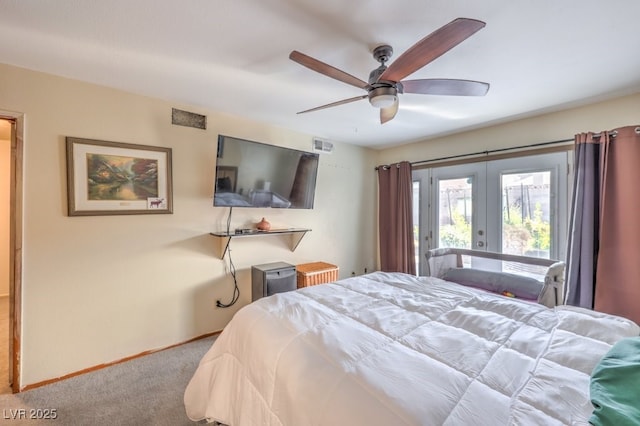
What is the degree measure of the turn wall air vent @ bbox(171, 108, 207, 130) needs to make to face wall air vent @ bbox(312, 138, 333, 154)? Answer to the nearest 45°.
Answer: approximately 45° to its left

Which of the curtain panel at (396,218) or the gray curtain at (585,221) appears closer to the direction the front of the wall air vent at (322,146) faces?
the gray curtain

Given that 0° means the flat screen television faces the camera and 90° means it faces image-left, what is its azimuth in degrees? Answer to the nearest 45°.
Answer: approximately 315°

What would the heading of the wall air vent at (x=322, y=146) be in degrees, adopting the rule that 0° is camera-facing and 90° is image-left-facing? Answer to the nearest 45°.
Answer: approximately 315°

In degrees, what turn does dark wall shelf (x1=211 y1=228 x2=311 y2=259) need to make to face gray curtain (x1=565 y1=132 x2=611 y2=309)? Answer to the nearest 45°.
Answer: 0° — it already faces it

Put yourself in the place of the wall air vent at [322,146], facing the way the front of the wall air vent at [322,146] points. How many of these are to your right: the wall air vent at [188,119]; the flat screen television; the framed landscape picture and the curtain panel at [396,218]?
3
